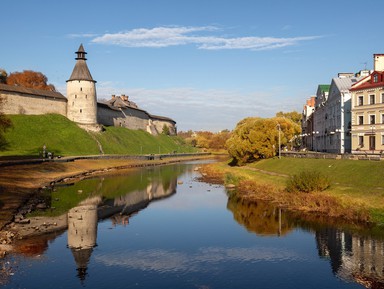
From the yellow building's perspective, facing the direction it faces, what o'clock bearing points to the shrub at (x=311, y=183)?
The shrub is roughly at 11 o'clock from the yellow building.

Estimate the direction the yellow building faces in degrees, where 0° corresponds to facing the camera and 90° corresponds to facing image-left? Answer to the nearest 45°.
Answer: approximately 45°

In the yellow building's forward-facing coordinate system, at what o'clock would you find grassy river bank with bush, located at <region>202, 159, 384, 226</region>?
The grassy river bank with bush is roughly at 11 o'clock from the yellow building.
